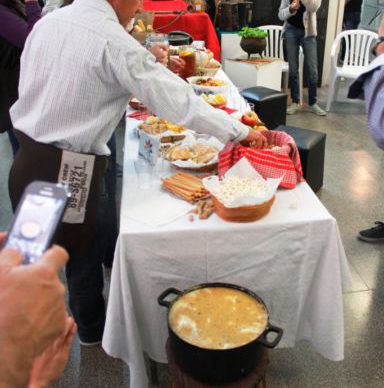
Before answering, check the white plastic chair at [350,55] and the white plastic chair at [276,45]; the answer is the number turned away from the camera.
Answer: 0

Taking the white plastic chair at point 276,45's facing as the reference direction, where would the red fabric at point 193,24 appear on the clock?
The red fabric is roughly at 3 o'clock from the white plastic chair.

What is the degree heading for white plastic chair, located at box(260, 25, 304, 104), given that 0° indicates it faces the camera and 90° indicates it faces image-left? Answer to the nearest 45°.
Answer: approximately 315°

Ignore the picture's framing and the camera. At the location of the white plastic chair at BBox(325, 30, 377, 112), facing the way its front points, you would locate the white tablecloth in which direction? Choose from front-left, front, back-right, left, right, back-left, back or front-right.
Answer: front-left

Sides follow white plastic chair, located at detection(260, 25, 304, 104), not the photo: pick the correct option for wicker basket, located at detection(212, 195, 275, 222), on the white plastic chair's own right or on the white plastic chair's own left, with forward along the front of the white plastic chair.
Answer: on the white plastic chair's own right

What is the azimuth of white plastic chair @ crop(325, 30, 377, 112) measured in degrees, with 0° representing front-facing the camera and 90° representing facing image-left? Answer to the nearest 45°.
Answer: approximately 45°

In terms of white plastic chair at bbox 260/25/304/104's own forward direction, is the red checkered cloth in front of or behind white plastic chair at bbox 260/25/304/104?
in front

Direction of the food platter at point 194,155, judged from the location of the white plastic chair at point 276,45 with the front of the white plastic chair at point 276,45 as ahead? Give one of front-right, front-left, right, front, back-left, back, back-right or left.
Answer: front-right
